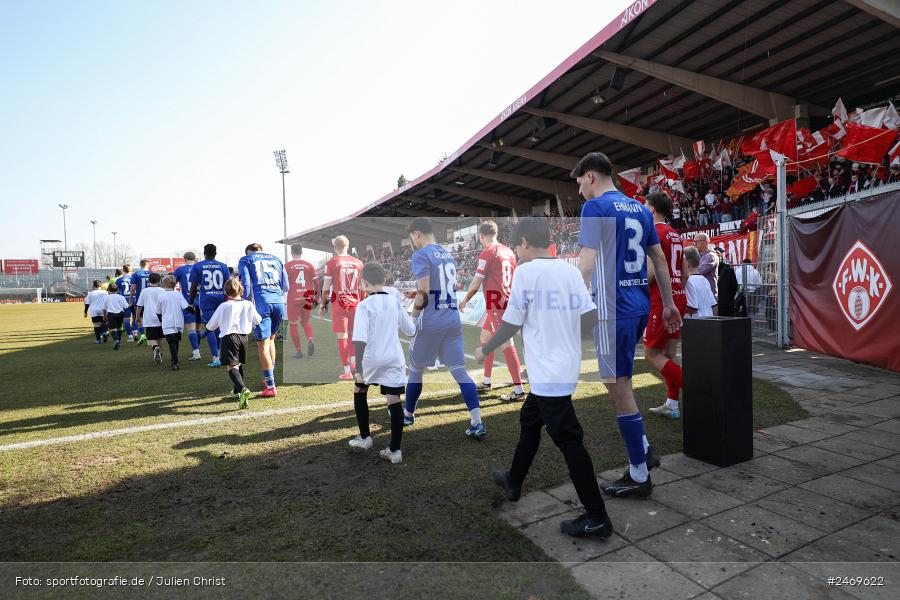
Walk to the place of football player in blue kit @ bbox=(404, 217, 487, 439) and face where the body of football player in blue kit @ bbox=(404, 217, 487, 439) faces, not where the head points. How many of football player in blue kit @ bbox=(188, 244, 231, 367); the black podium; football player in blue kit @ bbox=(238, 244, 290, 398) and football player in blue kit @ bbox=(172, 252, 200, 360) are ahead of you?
3

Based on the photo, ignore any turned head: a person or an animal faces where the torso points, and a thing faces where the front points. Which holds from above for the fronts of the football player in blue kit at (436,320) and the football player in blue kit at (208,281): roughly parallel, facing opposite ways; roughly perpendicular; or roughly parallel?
roughly parallel

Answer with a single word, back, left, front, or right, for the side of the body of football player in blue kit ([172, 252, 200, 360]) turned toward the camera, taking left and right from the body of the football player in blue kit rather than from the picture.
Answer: back

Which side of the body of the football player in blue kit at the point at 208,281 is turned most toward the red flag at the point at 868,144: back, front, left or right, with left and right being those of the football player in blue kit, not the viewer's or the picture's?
right

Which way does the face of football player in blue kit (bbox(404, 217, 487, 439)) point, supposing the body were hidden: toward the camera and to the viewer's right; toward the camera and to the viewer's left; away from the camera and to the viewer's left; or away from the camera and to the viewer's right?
away from the camera and to the viewer's left

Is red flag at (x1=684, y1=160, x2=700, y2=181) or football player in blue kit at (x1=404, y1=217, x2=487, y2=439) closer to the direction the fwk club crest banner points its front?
the football player in blue kit

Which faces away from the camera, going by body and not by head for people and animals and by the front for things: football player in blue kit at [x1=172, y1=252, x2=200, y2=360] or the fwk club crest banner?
the football player in blue kit

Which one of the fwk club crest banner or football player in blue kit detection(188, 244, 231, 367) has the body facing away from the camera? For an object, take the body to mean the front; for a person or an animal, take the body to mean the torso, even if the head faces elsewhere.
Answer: the football player in blue kit

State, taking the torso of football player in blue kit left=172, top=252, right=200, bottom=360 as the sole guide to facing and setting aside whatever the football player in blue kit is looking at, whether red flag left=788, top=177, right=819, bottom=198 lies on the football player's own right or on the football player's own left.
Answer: on the football player's own right

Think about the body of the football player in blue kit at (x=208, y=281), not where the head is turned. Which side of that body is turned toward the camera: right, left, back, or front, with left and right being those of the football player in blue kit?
back

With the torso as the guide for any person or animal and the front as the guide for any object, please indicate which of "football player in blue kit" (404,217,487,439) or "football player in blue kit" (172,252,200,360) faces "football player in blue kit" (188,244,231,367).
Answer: "football player in blue kit" (404,217,487,439)

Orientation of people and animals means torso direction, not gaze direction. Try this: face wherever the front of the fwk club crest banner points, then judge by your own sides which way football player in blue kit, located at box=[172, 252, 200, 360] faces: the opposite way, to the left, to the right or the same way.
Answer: to the right

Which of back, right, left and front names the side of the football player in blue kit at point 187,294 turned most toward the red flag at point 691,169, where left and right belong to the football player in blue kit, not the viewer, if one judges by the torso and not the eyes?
right

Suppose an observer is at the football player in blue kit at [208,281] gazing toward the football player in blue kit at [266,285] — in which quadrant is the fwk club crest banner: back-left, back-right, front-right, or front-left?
front-left

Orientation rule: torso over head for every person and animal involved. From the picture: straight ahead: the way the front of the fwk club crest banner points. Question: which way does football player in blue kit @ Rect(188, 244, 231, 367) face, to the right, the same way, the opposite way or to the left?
to the right

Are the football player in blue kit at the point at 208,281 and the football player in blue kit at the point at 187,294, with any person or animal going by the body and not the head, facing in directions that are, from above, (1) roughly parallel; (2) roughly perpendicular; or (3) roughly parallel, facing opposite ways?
roughly parallel

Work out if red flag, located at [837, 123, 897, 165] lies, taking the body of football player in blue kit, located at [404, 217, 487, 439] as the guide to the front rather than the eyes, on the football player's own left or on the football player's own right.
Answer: on the football player's own right

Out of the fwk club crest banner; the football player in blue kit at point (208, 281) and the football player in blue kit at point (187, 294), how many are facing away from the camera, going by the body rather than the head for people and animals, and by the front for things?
2

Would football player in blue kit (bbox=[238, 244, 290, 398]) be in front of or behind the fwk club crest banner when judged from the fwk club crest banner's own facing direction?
in front
